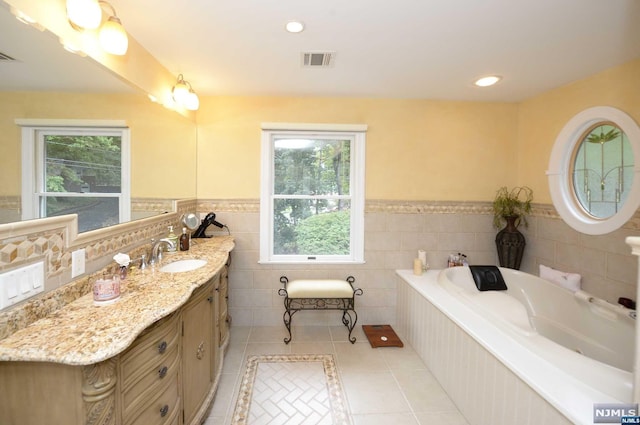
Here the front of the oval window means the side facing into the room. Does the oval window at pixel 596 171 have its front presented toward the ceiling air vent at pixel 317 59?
yes

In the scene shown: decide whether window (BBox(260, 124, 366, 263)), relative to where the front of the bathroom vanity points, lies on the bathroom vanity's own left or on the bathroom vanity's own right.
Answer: on the bathroom vanity's own left

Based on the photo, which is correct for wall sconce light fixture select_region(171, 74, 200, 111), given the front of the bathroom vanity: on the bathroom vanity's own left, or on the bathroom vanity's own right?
on the bathroom vanity's own left

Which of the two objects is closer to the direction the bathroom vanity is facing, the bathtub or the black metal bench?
the bathtub

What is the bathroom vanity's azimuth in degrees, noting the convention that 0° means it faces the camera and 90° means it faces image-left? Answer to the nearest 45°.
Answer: approximately 315°

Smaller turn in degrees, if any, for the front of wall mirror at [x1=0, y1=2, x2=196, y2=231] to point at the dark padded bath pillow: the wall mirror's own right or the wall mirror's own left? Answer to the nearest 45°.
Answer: approximately 45° to the wall mirror's own left

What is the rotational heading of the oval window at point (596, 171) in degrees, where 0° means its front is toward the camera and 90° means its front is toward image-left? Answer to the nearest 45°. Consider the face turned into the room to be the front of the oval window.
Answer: approximately 45°

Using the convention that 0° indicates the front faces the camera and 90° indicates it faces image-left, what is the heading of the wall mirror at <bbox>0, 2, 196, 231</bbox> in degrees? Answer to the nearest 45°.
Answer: approximately 315°
